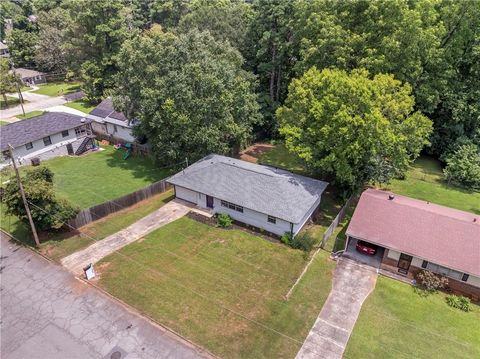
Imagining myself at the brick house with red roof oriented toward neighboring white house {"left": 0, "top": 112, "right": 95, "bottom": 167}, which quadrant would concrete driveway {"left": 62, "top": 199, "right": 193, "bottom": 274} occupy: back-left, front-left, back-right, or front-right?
front-left

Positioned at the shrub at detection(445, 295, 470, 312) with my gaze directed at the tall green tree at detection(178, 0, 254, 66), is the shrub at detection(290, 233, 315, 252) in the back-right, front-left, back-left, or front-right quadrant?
front-left

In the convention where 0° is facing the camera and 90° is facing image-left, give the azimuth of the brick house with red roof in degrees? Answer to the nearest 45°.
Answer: approximately 45°

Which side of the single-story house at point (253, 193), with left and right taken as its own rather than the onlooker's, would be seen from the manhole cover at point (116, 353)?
front

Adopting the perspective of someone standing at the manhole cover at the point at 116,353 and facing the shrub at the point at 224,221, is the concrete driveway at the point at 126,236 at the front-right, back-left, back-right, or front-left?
front-left

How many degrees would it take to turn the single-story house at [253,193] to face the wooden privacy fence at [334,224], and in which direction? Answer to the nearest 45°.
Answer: approximately 135° to its left

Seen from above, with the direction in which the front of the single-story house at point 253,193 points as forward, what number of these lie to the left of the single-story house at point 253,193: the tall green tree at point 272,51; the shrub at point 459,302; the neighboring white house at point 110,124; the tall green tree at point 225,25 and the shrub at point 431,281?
2

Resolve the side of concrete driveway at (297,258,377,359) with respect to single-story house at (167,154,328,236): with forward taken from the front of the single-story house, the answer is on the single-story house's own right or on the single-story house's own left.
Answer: on the single-story house's own left

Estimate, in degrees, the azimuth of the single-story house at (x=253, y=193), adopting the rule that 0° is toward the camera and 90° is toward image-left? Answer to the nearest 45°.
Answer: approximately 45°

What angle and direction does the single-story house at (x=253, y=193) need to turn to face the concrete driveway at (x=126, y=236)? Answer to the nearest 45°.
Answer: approximately 45° to its right

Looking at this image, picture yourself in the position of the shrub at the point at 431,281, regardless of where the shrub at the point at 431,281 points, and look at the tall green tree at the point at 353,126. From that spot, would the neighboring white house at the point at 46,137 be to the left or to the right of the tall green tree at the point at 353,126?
left

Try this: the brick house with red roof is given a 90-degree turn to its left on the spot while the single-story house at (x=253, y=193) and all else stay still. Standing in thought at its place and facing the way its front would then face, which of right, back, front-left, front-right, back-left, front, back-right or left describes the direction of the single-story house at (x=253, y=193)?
back-right

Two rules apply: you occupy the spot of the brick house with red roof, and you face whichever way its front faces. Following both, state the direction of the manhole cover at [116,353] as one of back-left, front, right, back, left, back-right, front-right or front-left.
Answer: front

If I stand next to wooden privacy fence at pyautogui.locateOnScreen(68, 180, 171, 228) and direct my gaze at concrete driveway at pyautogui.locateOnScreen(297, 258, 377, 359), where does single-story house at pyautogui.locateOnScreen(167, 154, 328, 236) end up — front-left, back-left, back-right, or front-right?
front-left

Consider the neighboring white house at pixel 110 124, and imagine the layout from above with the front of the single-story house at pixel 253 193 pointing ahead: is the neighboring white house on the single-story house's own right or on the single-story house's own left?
on the single-story house's own right

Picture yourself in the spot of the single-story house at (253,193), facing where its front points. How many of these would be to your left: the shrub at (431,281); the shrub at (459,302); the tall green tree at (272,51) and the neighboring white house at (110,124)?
2

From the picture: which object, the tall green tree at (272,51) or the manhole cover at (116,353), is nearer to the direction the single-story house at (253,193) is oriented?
the manhole cover
